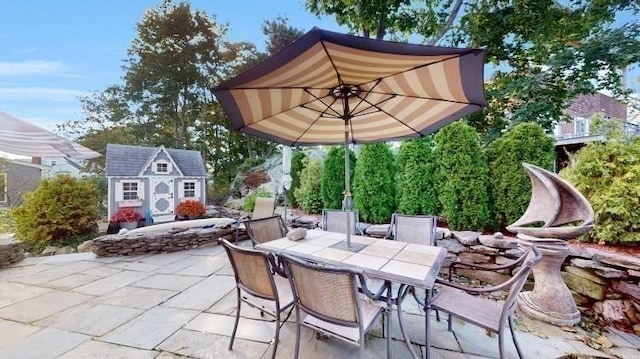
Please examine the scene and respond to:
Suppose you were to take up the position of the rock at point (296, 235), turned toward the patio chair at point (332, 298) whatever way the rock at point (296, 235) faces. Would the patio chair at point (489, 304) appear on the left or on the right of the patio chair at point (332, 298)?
left

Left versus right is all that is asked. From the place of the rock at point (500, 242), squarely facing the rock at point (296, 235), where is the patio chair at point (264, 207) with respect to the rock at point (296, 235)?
right

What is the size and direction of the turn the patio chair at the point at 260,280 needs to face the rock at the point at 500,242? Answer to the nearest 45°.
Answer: approximately 45° to its right

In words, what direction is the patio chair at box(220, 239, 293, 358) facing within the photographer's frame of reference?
facing away from the viewer and to the right of the viewer

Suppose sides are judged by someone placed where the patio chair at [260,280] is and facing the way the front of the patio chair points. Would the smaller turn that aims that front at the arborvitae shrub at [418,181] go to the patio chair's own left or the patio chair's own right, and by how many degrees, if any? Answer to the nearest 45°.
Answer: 0° — it already faces it

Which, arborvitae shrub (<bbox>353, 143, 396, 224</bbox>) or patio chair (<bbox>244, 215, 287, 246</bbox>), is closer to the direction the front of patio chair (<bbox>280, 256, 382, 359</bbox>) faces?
the arborvitae shrub

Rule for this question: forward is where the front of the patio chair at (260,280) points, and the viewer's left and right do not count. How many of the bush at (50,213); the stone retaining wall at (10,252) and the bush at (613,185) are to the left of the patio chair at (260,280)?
2

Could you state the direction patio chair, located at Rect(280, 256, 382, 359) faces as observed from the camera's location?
facing away from the viewer and to the right of the viewer

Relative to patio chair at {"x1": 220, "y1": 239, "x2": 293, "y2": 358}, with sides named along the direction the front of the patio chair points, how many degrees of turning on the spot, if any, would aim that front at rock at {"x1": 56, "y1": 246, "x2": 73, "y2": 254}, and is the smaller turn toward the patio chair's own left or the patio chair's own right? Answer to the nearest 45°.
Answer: approximately 90° to the patio chair's own left
